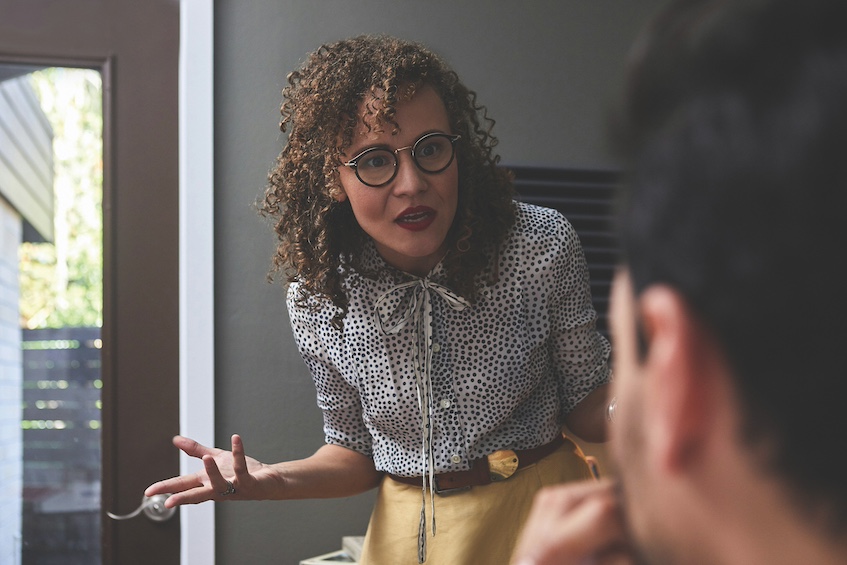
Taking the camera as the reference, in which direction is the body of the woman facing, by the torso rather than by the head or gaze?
toward the camera

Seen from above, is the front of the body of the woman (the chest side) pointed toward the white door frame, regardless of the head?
no

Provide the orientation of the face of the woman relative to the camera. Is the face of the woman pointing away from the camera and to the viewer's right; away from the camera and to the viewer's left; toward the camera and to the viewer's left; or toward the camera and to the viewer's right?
toward the camera and to the viewer's right

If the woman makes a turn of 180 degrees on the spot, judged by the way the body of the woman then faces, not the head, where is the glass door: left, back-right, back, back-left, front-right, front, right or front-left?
front-left
